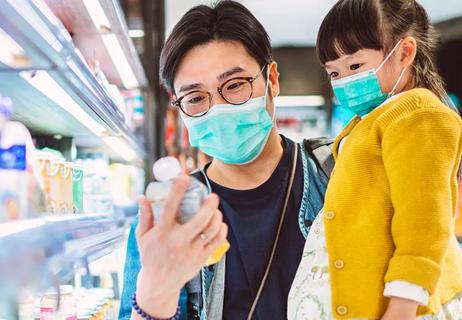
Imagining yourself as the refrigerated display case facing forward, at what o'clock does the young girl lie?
The young girl is roughly at 1 o'clock from the refrigerated display case.

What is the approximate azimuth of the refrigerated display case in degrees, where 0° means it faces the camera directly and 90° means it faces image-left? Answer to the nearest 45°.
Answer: approximately 270°

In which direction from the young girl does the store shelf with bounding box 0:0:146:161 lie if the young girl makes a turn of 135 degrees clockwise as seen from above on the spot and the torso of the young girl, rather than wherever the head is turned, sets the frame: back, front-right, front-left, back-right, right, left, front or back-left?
left

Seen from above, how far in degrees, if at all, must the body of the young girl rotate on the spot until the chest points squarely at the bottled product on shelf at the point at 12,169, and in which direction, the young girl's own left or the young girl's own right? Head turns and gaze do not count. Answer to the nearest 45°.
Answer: approximately 45° to the young girl's own right

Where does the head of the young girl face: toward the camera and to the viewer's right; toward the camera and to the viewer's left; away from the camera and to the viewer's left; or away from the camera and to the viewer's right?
toward the camera and to the viewer's left

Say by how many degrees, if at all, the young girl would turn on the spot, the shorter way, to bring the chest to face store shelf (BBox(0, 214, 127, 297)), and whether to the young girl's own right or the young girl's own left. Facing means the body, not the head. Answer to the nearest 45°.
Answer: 0° — they already face it

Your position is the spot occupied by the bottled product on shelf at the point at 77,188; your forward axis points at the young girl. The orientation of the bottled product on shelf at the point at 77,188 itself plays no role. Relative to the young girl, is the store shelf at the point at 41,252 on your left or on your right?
right

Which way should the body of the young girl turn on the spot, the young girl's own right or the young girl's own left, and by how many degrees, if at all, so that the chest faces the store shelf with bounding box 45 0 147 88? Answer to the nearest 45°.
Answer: approximately 90° to the young girl's own right

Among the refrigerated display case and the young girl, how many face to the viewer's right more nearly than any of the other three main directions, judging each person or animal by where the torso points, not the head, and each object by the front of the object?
1

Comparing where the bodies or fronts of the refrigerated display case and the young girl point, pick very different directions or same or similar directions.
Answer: very different directions

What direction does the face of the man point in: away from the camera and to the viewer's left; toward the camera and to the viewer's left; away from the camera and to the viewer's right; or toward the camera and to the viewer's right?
toward the camera and to the viewer's left
